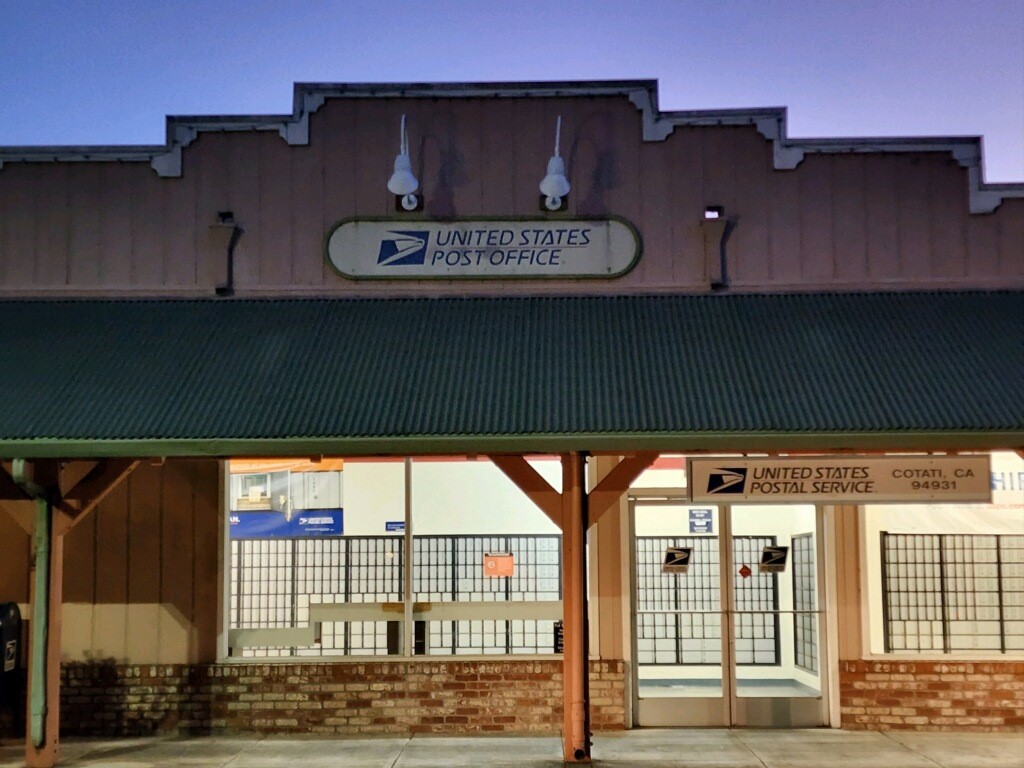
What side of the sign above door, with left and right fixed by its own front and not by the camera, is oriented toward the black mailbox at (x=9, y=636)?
right

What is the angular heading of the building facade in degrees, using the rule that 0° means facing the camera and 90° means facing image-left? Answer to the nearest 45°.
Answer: approximately 0°

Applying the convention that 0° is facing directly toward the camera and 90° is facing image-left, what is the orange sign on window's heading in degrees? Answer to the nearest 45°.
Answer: approximately 0°

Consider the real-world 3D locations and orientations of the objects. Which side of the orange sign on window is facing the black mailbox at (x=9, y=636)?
right

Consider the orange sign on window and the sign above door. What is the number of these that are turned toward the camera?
2
